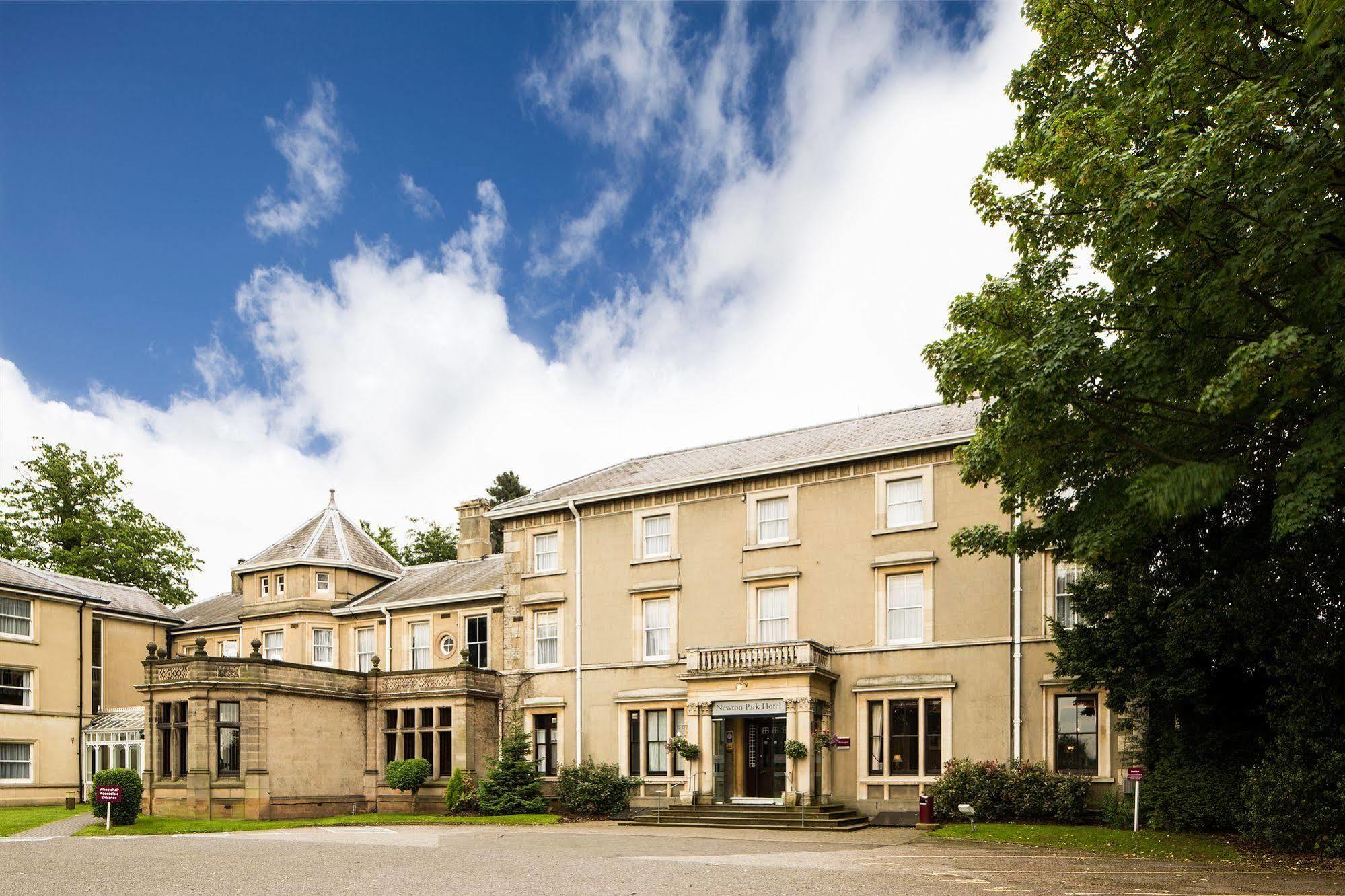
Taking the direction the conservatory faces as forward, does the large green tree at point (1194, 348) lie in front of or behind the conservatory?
in front

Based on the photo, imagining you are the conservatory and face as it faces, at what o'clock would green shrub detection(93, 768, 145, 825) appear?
The green shrub is roughly at 12 o'clock from the conservatory.

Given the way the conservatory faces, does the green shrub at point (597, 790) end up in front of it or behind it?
in front

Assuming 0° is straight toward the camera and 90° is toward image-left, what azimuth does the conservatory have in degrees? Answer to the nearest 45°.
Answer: approximately 0°

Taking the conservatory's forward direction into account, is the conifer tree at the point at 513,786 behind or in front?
in front
